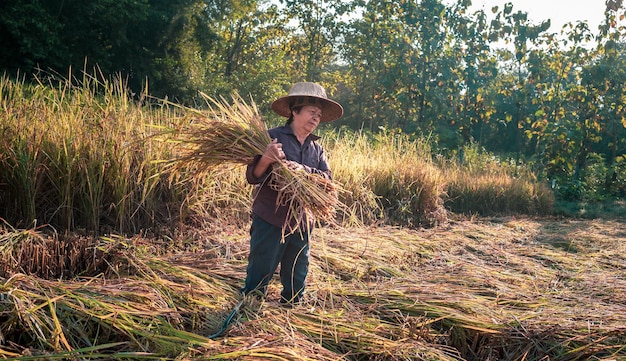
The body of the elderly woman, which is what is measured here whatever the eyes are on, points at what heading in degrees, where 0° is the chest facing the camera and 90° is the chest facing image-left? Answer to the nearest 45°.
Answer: approximately 315°
